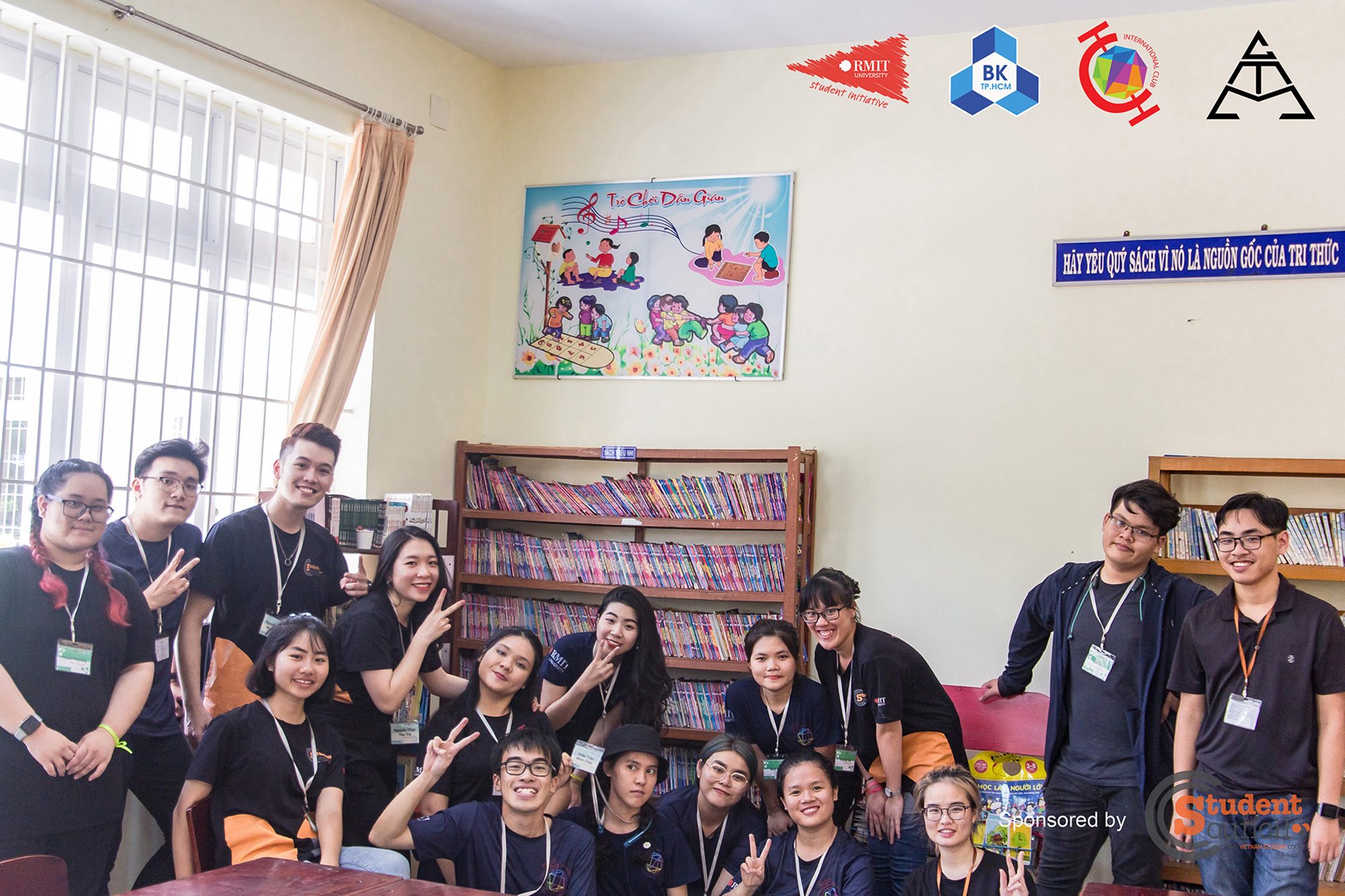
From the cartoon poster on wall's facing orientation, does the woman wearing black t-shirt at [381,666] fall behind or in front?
in front

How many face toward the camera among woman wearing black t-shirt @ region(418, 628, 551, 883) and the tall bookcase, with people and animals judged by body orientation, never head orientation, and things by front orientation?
2

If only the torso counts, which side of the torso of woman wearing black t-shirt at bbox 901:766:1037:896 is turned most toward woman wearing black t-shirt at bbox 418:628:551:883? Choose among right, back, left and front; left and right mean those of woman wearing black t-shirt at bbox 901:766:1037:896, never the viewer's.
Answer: right

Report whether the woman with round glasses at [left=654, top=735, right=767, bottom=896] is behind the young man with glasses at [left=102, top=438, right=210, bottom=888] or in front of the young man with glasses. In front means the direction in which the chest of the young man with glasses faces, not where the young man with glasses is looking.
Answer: in front

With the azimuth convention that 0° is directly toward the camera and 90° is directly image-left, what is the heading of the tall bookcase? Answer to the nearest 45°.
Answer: approximately 0°

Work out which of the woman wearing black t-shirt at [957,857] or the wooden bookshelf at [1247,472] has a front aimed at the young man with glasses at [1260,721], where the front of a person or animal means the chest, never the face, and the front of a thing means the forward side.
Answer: the wooden bookshelf

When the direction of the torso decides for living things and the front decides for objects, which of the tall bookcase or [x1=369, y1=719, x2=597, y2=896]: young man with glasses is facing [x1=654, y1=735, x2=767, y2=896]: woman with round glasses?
the tall bookcase

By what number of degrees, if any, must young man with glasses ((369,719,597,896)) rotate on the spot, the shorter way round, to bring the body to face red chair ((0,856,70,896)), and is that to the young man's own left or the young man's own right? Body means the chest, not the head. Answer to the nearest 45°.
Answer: approximately 45° to the young man's own right
